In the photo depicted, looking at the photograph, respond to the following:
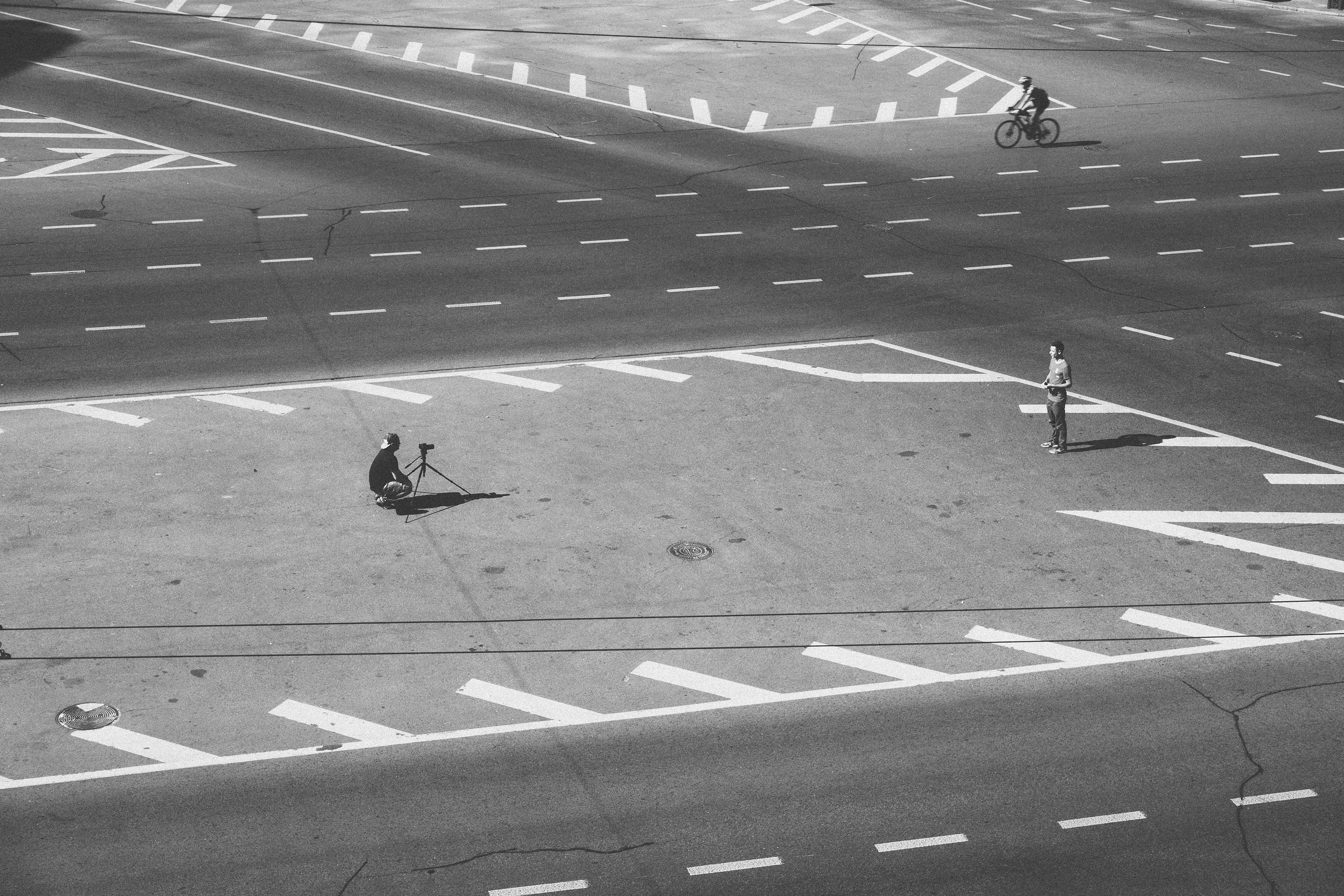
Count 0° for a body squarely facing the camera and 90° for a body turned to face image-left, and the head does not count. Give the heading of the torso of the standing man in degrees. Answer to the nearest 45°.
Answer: approximately 45°

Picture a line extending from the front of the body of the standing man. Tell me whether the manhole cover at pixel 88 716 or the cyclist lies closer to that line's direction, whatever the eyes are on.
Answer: the manhole cover

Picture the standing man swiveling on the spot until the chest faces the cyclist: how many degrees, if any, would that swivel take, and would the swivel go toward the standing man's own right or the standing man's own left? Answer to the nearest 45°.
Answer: approximately 135° to the standing man's own right

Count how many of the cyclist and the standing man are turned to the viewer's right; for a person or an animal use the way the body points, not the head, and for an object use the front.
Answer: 0

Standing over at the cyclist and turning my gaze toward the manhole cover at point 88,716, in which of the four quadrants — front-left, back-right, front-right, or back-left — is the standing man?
front-left

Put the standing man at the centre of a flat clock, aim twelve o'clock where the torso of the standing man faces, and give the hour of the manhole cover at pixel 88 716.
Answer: The manhole cover is roughly at 12 o'clock from the standing man.

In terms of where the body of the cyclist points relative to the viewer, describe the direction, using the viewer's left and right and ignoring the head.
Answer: facing to the left of the viewer

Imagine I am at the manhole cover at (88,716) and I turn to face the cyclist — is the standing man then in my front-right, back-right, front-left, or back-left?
front-right

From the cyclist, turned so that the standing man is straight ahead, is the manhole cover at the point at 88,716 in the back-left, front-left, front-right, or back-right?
front-right

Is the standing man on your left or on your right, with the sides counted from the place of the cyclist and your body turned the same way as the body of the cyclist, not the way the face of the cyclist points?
on your left
